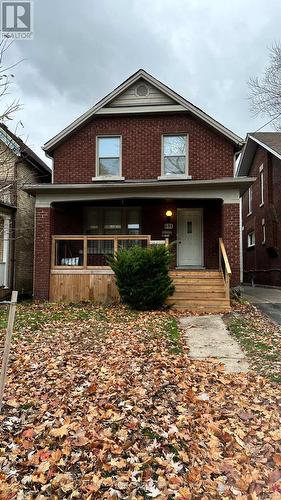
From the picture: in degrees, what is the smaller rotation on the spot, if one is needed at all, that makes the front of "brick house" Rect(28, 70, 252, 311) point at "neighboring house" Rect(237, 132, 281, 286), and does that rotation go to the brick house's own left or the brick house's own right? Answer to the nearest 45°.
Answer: approximately 135° to the brick house's own left

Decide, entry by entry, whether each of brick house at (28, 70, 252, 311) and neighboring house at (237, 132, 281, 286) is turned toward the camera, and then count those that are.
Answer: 2

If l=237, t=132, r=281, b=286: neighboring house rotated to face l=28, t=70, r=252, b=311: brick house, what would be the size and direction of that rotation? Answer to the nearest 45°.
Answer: approximately 45° to its right

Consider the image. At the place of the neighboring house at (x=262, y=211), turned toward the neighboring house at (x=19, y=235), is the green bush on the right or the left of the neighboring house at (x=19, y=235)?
left

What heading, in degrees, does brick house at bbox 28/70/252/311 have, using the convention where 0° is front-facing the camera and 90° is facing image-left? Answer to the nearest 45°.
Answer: approximately 0°

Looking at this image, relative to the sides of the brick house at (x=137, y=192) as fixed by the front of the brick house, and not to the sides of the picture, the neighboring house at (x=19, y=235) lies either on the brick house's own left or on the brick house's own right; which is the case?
on the brick house's own right
